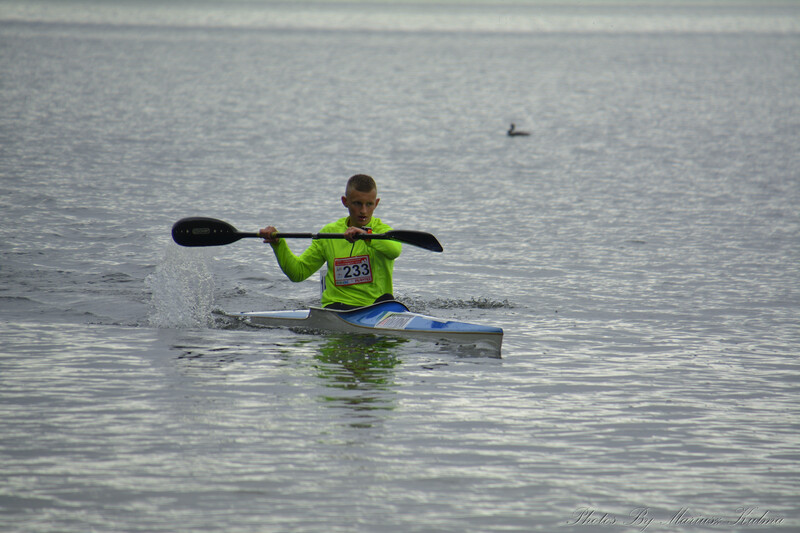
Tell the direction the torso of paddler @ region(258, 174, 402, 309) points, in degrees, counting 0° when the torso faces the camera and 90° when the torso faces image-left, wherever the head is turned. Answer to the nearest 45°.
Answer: approximately 0°

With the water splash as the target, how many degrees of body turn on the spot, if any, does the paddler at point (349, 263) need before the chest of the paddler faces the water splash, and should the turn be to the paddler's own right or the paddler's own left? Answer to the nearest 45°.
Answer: approximately 135° to the paddler's own right
